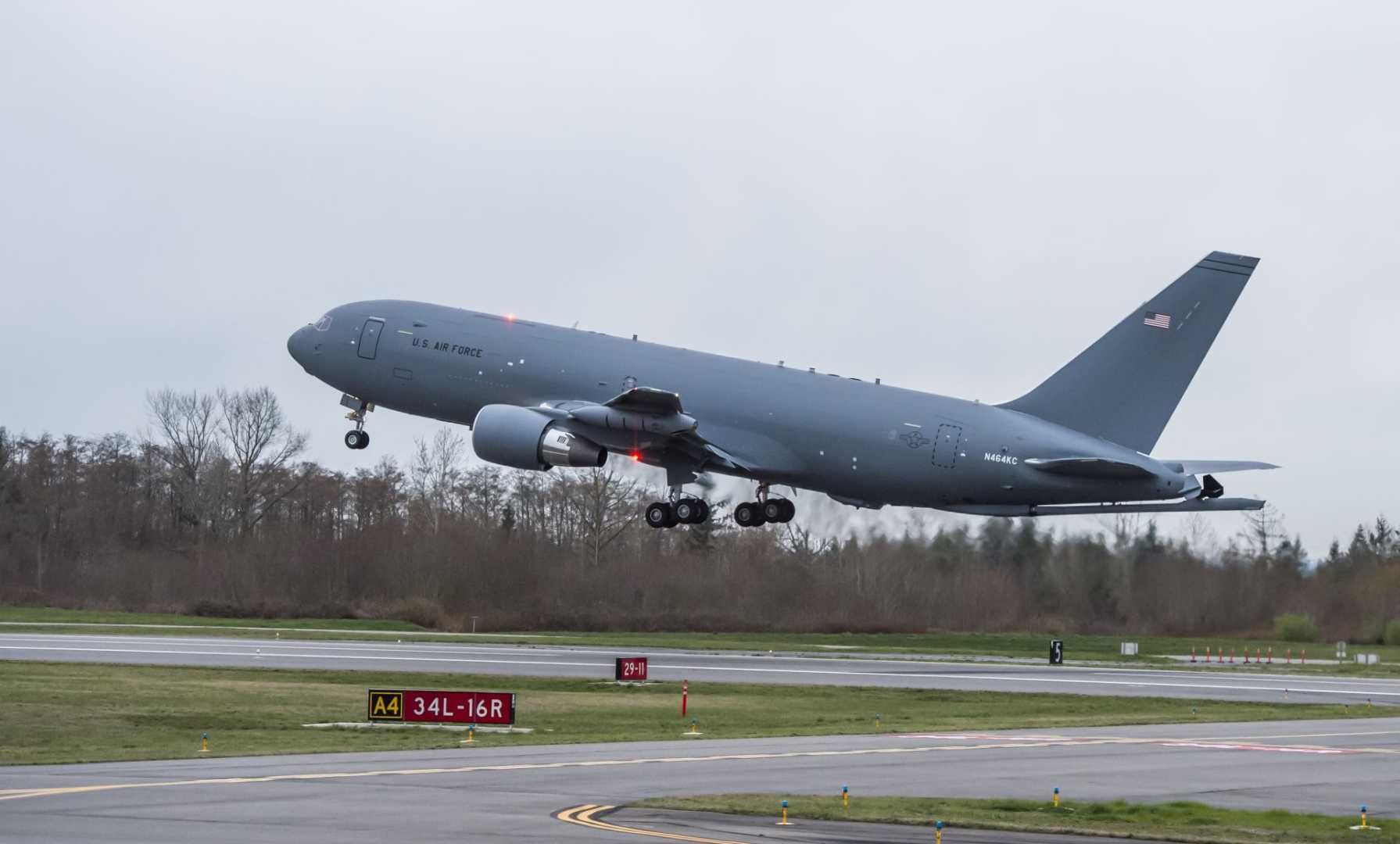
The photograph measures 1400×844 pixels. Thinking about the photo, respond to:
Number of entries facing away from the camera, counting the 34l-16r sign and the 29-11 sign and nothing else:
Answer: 0

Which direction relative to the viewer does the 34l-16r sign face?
toward the camera

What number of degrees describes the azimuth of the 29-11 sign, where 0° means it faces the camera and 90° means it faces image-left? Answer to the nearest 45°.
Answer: approximately 315°

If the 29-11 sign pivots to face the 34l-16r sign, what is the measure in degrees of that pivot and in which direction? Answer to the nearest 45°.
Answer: approximately 45° to its right

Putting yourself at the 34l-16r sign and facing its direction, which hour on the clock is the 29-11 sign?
The 29-11 sign is roughly at 7 o'clock from the 34l-16r sign.
